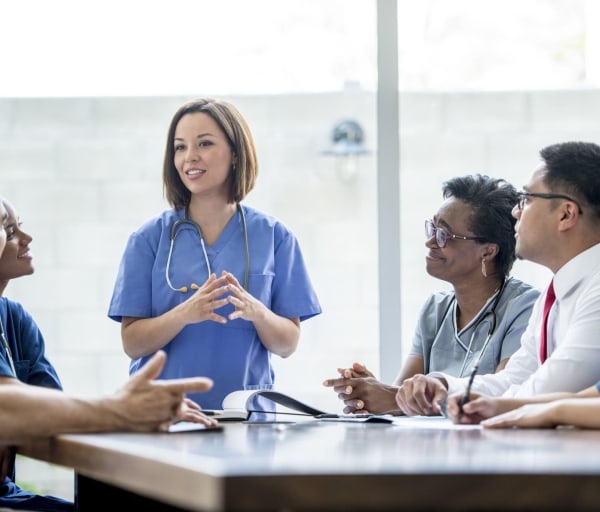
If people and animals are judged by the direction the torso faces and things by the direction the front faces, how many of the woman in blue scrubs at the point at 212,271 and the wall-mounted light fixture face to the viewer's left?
0

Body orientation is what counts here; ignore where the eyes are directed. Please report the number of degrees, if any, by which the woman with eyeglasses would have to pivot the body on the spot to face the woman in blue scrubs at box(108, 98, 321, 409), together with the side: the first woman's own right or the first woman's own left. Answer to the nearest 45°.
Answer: approximately 45° to the first woman's own right

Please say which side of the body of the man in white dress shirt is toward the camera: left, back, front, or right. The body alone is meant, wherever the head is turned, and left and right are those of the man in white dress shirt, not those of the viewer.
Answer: left

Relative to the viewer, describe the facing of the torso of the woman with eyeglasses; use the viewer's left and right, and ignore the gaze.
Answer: facing the viewer and to the left of the viewer

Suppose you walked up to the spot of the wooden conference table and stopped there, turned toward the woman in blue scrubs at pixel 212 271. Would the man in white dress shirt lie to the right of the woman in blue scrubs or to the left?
right

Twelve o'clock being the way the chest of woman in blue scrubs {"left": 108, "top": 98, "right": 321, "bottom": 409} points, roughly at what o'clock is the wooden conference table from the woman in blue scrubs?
The wooden conference table is roughly at 12 o'clock from the woman in blue scrubs.

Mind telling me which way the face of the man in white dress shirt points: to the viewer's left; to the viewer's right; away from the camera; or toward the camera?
to the viewer's left

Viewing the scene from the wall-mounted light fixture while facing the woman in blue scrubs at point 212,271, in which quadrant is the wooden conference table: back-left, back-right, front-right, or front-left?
front-left

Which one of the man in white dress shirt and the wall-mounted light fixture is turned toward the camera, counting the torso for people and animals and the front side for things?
the wall-mounted light fixture

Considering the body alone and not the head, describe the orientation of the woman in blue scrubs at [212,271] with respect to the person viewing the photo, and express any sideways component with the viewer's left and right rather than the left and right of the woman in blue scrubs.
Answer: facing the viewer

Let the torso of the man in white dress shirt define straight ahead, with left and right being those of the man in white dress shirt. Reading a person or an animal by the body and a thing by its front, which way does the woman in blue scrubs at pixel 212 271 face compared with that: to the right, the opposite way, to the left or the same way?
to the left

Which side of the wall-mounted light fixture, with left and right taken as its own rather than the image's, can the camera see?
front

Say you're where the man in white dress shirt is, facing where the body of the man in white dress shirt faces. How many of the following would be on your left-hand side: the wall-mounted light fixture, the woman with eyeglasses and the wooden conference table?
1

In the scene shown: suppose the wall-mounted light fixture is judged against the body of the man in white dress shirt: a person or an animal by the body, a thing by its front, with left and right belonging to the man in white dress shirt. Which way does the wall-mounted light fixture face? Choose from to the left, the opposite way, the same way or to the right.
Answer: to the left

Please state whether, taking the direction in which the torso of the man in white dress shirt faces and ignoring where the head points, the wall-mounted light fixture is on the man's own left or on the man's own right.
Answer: on the man's own right
